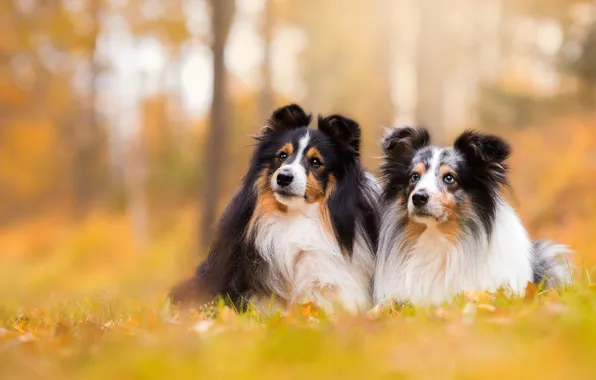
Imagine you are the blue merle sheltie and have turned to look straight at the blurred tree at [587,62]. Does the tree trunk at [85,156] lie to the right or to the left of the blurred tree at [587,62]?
left

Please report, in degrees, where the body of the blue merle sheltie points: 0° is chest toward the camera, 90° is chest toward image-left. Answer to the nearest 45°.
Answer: approximately 45°

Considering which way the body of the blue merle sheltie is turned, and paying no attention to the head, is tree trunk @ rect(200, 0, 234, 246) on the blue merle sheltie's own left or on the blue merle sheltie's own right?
on the blue merle sheltie's own right

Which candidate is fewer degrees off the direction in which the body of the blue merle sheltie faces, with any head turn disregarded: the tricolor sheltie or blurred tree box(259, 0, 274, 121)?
the tricolor sheltie

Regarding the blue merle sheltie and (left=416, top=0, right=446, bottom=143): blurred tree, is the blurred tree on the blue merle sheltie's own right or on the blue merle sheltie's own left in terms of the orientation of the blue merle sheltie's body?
on the blue merle sheltie's own right

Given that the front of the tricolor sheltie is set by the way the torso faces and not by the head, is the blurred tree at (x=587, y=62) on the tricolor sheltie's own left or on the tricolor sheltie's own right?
on the tricolor sheltie's own left

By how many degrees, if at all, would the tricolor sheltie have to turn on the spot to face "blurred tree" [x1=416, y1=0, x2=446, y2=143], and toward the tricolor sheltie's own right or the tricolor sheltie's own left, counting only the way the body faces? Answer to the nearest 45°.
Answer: approximately 135° to the tricolor sheltie's own left

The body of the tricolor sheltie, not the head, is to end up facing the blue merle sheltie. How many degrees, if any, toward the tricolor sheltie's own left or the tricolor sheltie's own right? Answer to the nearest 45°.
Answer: approximately 45° to the tricolor sheltie's own left

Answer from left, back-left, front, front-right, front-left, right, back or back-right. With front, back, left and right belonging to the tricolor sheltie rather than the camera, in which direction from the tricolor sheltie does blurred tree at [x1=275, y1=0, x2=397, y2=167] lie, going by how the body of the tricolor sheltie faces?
back-left
